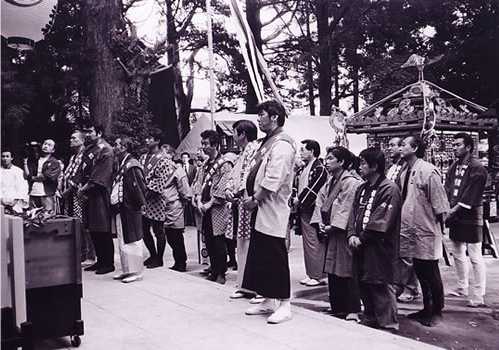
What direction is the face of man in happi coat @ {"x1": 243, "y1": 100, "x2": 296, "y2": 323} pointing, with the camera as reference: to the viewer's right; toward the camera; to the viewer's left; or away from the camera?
to the viewer's left

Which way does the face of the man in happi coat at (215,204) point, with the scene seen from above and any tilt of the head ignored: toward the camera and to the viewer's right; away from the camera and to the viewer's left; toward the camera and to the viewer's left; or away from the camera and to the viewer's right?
toward the camera and to the viewer's left

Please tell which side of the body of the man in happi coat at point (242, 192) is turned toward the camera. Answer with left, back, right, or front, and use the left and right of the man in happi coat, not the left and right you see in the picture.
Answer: left

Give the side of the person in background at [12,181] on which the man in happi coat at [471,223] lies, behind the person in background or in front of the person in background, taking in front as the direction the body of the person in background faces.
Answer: in front

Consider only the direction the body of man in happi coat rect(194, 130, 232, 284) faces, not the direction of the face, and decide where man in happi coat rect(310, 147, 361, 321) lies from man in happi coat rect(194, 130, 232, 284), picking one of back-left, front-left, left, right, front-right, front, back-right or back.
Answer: left

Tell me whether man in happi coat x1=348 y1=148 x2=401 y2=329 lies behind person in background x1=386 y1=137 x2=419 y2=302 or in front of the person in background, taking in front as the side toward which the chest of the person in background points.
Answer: in front

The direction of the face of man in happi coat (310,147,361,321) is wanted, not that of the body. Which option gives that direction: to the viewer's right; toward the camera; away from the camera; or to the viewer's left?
to the viewer's left

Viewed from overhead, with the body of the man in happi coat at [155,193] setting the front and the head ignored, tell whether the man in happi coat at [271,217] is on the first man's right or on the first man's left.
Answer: on the first man's left

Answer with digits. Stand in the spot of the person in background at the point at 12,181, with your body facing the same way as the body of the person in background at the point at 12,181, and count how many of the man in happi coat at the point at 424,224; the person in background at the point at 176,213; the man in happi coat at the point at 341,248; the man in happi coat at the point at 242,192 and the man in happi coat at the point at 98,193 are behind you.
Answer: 0

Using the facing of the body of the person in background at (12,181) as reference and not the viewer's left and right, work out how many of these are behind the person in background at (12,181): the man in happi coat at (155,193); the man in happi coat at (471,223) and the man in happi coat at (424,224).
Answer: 0

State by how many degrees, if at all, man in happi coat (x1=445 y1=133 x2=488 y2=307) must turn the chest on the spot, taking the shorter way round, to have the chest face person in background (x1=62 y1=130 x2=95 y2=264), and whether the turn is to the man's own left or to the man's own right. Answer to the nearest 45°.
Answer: approximately 45° to the man's own right

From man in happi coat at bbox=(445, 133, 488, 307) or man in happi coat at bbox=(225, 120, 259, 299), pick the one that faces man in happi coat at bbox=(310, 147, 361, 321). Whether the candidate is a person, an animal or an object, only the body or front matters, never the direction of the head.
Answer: man in happi coat at bbox=(445, 133, 488, 307)

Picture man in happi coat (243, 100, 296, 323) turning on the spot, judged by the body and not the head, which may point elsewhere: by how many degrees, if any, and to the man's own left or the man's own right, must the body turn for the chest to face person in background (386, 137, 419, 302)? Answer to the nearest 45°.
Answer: approximately 135° to the man's own right

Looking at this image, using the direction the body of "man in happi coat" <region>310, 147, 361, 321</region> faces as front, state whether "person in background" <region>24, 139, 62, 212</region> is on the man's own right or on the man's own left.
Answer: on the man's own right

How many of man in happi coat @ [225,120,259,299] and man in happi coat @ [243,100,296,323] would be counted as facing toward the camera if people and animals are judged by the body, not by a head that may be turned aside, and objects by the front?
0

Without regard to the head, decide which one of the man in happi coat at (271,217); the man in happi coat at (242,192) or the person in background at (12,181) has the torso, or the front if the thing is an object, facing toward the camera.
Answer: the person in background
